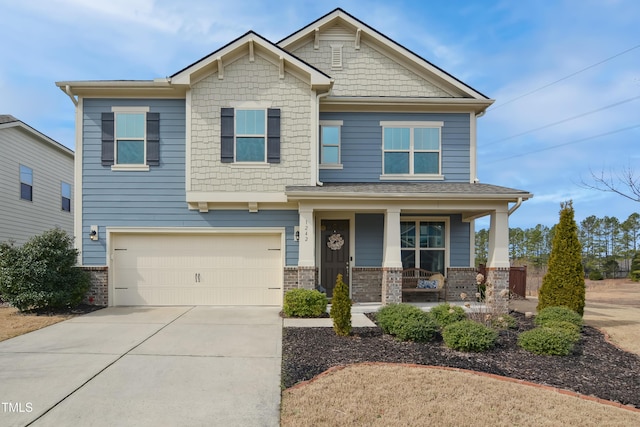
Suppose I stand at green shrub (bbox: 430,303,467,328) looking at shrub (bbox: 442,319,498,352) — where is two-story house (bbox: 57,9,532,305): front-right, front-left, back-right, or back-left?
back-right

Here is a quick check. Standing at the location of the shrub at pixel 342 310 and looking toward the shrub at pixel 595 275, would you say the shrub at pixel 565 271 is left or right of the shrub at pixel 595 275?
right

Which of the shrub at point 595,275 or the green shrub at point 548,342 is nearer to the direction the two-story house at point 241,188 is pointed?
the green shrub

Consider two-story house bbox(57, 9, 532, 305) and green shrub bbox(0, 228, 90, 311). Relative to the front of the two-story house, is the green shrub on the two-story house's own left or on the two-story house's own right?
on the two-story house's own right

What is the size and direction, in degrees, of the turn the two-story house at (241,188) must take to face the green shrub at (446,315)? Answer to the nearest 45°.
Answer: approximately 45° to its left

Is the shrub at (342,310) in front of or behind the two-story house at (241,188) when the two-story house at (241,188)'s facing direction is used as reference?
in front

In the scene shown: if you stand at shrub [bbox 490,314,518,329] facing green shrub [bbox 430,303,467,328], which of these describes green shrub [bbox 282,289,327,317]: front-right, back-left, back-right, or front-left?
front-right

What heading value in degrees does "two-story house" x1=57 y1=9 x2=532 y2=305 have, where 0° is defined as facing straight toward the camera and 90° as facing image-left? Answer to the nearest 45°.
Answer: approximately 0°
